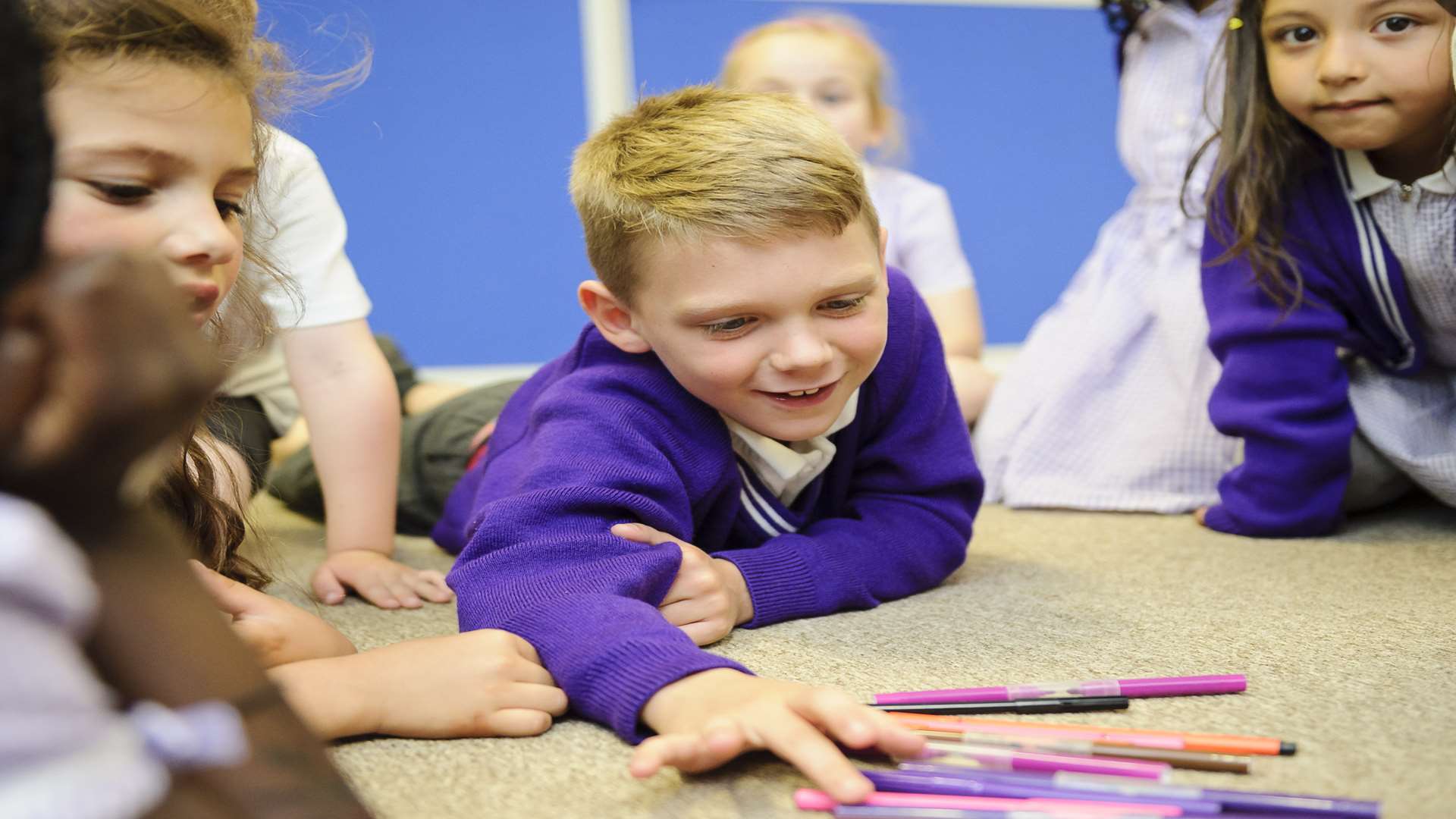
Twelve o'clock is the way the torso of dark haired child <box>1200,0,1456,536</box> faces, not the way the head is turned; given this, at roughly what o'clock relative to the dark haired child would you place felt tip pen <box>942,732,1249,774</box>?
The felt tip pen is roughly at 12 o'clock from the dark haired child.

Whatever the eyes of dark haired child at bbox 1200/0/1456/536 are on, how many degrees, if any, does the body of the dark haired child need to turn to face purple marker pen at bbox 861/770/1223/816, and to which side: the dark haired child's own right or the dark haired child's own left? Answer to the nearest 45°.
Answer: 0° — they already face it

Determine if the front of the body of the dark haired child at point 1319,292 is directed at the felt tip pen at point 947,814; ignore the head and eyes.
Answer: yes

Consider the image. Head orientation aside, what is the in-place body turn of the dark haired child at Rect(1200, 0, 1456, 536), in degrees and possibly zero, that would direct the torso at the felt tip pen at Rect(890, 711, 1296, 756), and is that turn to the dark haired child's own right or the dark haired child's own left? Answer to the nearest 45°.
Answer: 0° — they already face it

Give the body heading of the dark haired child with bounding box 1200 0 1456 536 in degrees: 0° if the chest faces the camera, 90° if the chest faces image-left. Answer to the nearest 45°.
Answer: approximately 0°
